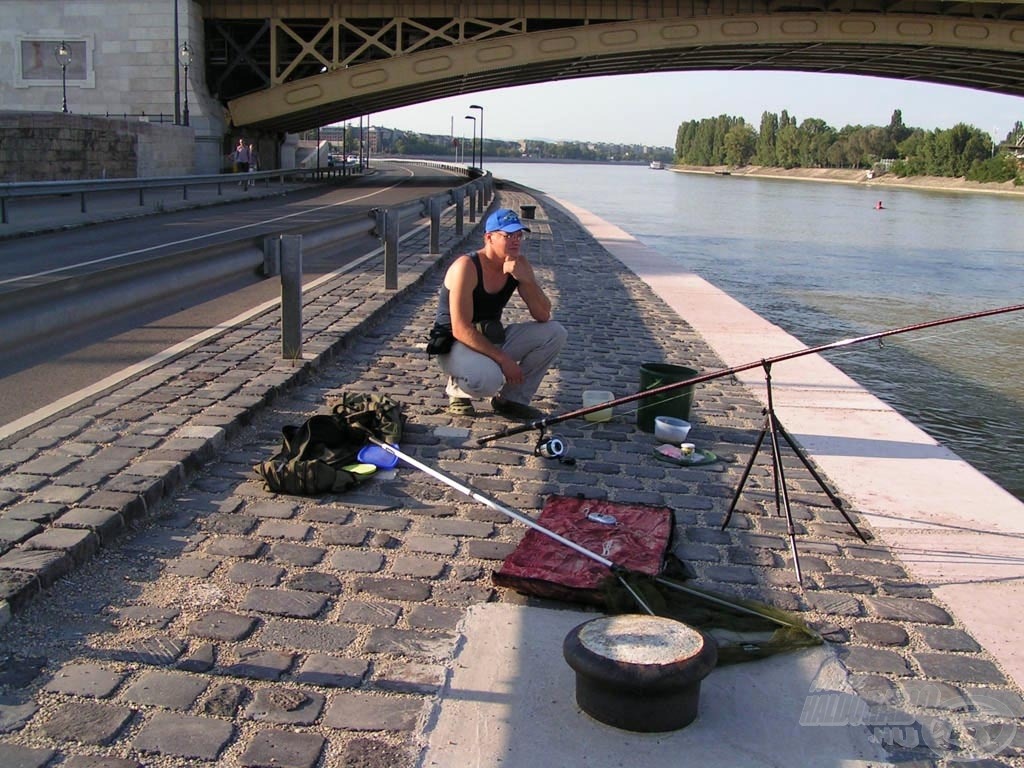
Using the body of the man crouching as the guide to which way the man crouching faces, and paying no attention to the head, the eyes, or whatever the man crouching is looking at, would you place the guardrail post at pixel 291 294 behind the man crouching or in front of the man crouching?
behind

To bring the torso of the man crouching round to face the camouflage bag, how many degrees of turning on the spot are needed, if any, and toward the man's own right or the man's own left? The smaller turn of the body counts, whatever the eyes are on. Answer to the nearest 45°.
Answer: approximately 90° to the man's own right

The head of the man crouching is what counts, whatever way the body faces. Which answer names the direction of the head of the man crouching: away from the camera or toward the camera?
toward the camera

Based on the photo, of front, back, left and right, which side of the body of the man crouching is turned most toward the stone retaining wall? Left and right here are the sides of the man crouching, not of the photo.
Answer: back

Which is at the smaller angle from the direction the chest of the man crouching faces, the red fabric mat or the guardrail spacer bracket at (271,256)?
the red fabric mat

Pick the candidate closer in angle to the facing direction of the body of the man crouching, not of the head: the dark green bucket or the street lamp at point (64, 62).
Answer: the dark green bucket

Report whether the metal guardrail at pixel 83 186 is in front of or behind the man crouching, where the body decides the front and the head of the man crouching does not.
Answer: behind

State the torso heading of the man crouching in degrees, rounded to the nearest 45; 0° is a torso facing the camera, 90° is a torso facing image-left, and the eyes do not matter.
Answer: approximately 315°

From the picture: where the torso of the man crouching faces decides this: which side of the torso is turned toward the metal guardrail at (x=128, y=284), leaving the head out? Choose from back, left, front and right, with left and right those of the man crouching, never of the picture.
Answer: right

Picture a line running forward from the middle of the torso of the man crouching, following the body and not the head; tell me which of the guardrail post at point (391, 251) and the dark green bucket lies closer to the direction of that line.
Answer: the dark green bucket

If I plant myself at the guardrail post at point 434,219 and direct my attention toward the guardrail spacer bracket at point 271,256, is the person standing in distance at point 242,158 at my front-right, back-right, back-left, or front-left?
back-right
